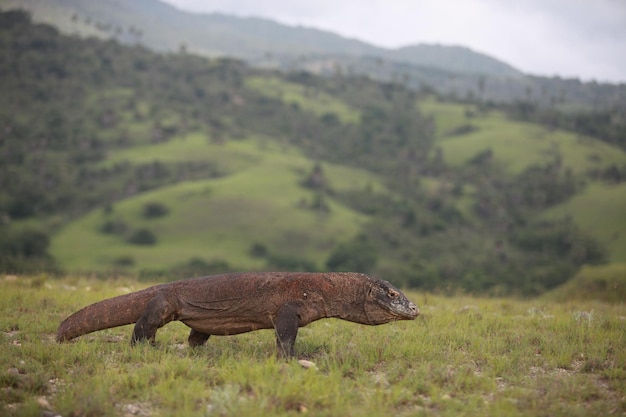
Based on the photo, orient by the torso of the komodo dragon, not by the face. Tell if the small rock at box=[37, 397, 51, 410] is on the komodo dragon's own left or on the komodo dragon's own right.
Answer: on the komodo dragon's own right

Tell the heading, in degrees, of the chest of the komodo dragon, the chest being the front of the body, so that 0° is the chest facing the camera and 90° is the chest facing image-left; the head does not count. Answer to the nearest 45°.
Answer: approximately 270°

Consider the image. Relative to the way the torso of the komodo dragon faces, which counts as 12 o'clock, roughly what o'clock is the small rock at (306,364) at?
The small rock is roughly at 2 o'clock from the komodo dragon.
